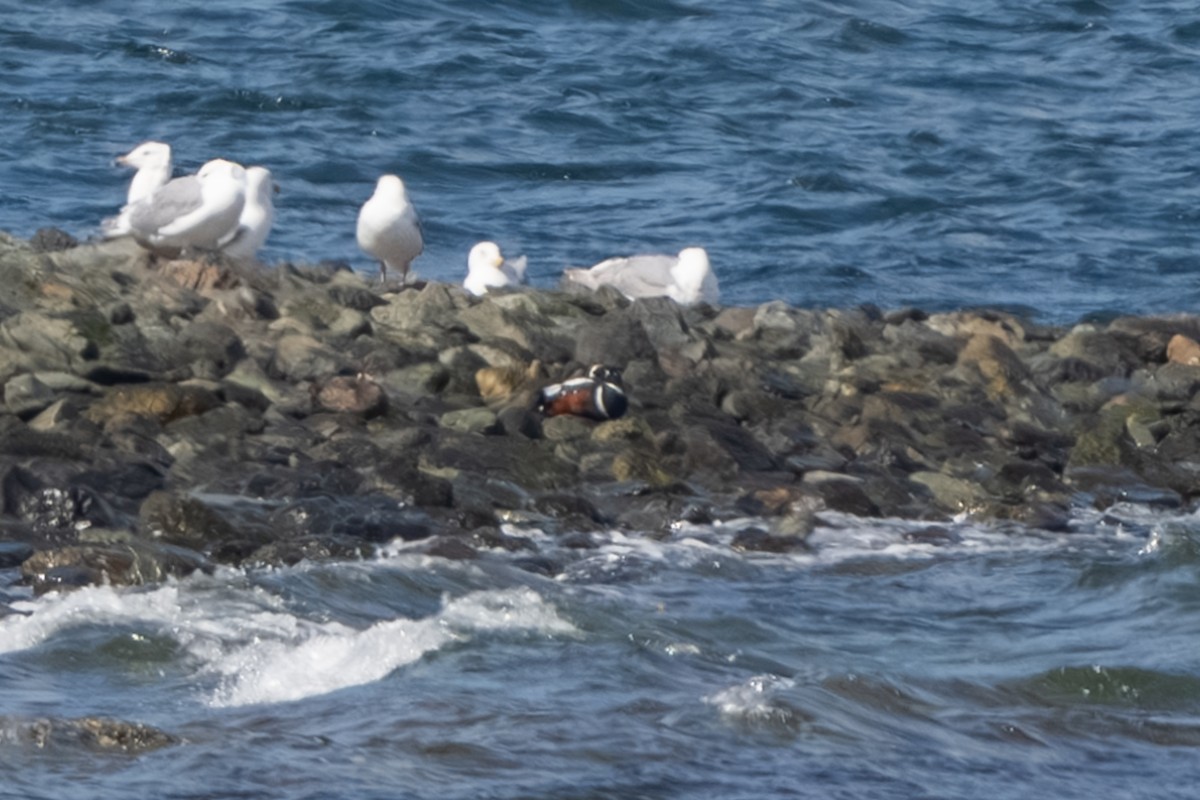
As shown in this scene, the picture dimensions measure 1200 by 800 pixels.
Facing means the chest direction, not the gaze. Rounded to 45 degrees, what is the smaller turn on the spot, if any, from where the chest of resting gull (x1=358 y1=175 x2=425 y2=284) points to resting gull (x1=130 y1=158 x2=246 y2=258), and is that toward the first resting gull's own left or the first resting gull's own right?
approximately 45° to the first resting gull's own right

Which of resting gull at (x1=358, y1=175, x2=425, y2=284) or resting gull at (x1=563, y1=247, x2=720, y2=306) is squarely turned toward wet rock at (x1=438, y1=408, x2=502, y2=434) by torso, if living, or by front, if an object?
resting gull at (x1=358, y1=175, x2=425, y2=284)

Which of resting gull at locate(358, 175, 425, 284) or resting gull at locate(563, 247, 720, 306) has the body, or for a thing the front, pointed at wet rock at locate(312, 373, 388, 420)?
resting gull at locate(358, 175, 425, 284)

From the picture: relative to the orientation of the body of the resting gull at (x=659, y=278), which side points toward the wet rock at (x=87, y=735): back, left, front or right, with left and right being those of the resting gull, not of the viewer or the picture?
right

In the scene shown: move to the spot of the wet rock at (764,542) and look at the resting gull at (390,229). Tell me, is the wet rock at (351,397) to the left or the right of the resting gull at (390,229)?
left

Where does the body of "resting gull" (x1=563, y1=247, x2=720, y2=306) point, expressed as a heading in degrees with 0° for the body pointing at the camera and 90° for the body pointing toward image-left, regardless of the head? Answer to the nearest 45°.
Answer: approximately 270°
